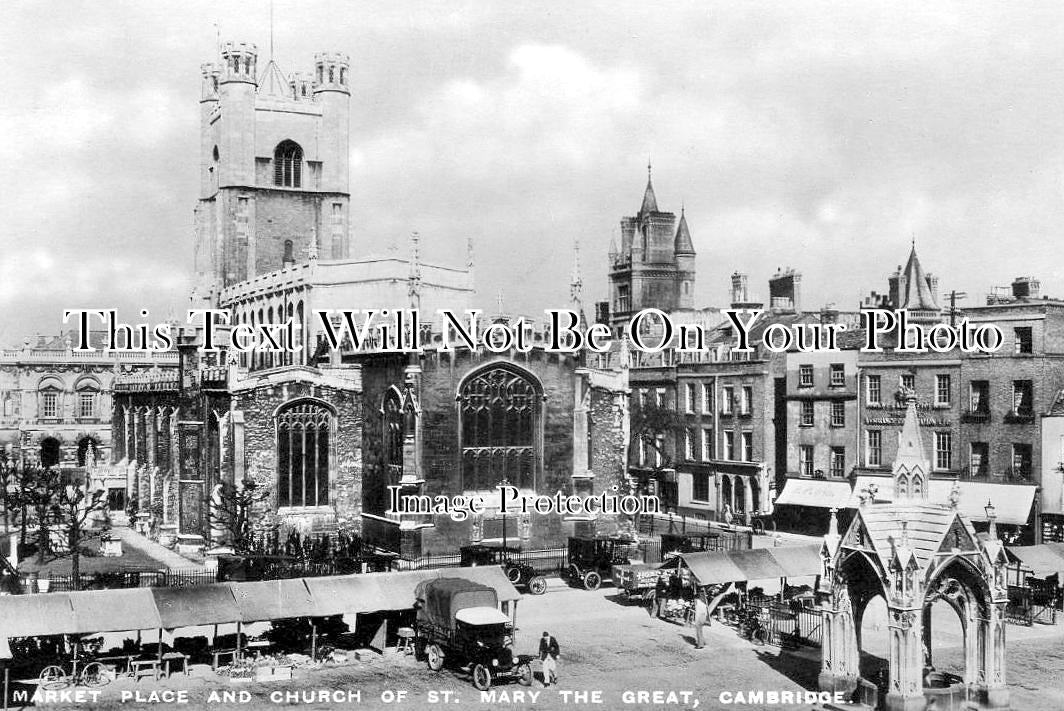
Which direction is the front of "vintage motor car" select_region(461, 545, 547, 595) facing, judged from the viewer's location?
facing the viewer and to the right of the viewer

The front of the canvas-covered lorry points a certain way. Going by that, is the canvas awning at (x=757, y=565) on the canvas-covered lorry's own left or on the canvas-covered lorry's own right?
on the canvas-covered lorry's own left

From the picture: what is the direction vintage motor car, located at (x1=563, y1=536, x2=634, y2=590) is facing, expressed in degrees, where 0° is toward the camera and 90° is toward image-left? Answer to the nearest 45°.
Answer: approximately 45°

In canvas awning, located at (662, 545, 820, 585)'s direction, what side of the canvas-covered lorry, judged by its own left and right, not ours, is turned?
left

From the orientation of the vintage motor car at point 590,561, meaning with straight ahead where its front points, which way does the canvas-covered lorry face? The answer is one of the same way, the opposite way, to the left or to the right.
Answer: to the left

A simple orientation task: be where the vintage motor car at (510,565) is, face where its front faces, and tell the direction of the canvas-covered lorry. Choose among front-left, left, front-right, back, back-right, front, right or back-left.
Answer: front-right

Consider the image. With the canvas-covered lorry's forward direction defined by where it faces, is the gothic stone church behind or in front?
behind

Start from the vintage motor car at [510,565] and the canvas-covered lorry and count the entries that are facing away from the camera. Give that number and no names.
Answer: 0
